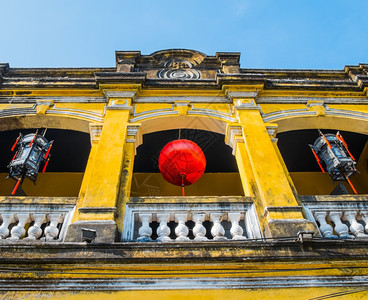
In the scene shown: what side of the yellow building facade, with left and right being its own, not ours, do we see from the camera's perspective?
front
